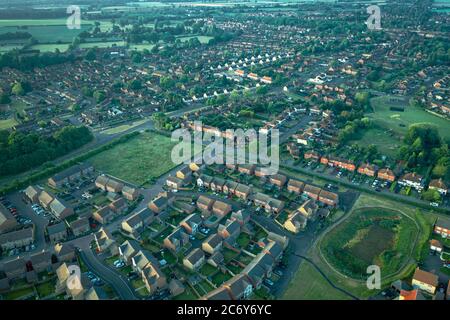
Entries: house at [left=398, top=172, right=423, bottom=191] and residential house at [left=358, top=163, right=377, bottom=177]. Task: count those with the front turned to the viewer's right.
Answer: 0

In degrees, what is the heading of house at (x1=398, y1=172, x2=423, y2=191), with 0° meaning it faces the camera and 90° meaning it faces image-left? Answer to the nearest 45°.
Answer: approximately 45°

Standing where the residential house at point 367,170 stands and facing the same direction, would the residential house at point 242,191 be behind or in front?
in front

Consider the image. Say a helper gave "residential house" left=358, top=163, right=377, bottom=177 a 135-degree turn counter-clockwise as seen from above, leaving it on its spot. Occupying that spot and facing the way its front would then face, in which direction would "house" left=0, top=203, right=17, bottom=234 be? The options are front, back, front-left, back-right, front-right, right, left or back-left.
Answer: back-right

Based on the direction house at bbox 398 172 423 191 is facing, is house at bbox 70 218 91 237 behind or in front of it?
in front

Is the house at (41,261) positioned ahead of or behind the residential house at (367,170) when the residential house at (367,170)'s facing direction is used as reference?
ahead
